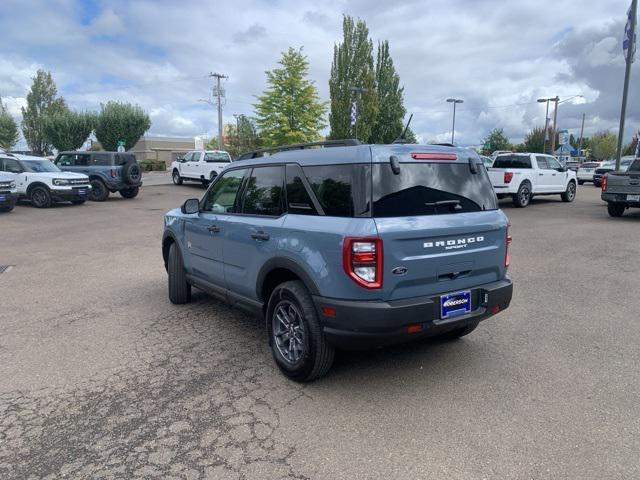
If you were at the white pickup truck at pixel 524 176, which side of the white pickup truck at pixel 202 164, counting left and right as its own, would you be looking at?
back

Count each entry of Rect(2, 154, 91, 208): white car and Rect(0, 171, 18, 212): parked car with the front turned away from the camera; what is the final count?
0

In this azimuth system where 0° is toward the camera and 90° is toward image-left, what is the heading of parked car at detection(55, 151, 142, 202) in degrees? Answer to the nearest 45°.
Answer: approximately 135°

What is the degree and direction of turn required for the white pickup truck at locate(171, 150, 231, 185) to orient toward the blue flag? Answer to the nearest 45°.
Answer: approximately 180°

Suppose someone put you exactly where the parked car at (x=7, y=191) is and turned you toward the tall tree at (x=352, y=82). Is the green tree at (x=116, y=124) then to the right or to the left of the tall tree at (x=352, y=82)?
left

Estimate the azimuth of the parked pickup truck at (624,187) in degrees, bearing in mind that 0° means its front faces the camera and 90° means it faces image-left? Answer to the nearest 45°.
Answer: approximately 225°

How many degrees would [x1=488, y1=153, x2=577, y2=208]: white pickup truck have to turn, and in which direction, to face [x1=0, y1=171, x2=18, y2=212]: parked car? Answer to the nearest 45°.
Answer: approximately 180°

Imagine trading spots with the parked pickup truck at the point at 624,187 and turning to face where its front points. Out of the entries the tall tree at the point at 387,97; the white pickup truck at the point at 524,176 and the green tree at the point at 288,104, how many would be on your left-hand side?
3

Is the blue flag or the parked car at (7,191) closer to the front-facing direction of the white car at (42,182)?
the blue flag

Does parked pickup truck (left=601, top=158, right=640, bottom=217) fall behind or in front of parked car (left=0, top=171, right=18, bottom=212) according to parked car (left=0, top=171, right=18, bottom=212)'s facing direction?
in front

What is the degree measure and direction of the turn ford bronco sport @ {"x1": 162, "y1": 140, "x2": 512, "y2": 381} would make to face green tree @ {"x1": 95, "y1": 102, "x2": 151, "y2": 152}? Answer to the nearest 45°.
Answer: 0° — it already faces it

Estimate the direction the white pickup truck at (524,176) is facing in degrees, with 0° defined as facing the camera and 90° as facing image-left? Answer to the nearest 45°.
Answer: approximately 225°

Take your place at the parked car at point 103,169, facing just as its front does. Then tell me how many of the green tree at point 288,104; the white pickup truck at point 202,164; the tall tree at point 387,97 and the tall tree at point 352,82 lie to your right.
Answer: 4
